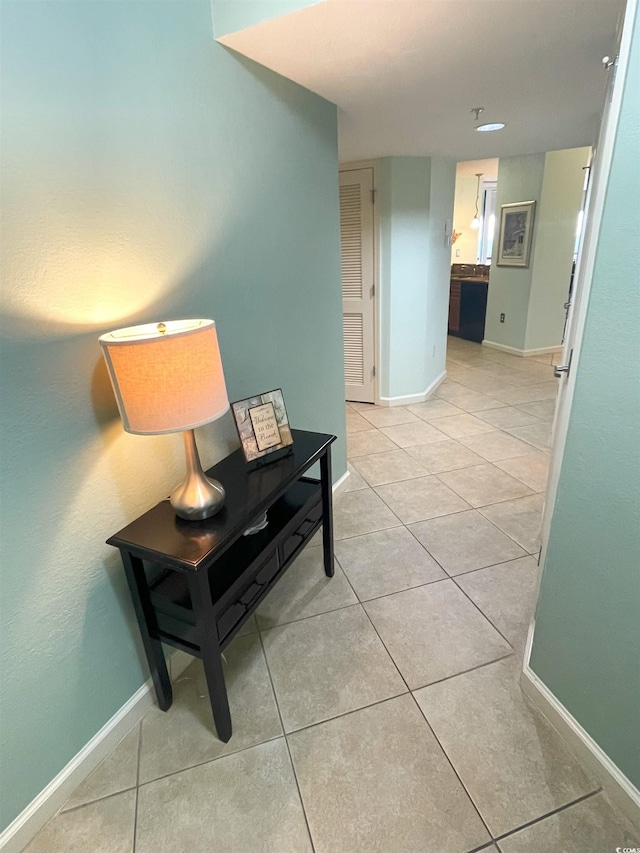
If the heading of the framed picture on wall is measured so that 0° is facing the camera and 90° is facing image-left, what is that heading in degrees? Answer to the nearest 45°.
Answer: approximately 45°

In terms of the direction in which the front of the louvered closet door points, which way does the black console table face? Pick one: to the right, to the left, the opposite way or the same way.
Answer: to the left

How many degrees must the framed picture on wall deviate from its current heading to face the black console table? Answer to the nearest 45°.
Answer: approximately 45° to its left

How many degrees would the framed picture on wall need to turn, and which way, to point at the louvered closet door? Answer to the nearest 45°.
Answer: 0° — it already faces it

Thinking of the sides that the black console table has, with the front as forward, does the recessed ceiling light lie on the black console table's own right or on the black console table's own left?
on the black console table's own left

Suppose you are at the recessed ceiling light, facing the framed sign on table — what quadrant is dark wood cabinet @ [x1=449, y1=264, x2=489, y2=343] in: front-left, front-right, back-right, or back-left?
back-right

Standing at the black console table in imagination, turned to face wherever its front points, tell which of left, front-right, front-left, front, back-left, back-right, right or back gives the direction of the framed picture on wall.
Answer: left

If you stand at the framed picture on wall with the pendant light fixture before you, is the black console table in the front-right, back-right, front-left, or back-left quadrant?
back-left

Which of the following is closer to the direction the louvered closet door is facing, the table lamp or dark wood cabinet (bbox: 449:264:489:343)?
the table lamp

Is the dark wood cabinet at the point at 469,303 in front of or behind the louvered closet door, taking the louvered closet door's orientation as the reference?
behind

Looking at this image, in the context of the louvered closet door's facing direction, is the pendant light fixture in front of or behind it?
behind
